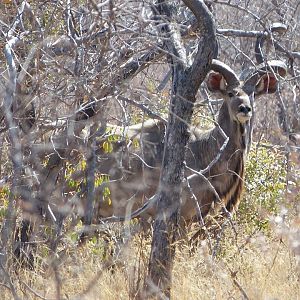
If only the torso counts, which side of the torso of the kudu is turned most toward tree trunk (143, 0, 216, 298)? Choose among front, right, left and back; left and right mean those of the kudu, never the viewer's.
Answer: right

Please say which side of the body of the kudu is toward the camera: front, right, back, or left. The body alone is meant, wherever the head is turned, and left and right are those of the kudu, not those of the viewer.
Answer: right

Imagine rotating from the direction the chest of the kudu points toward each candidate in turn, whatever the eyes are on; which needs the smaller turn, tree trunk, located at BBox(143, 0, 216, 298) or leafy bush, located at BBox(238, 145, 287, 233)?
the leafy bush
